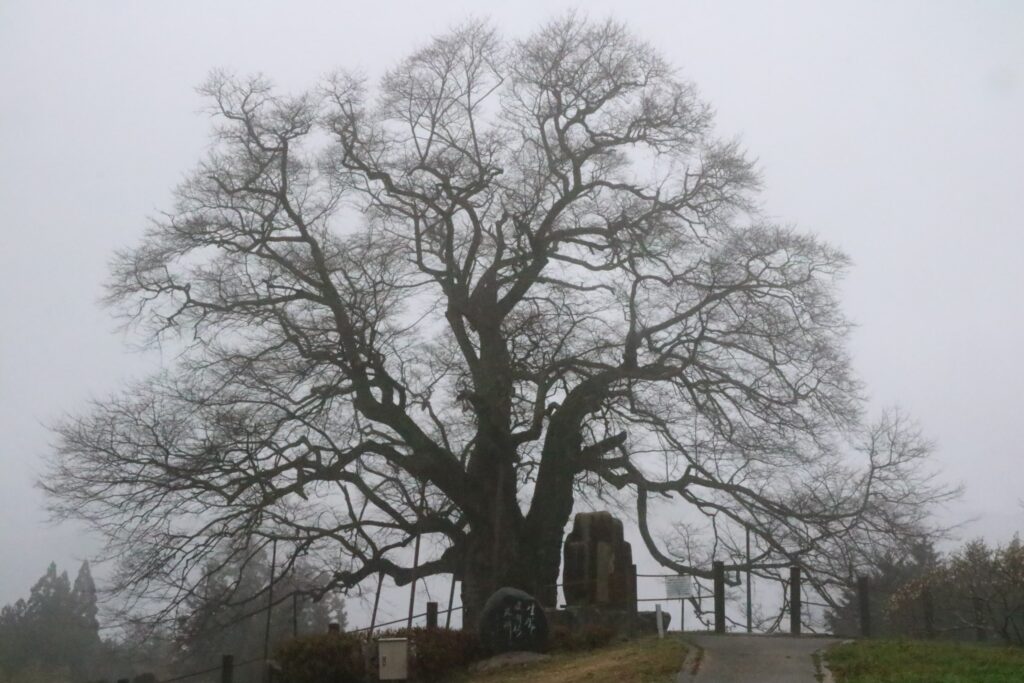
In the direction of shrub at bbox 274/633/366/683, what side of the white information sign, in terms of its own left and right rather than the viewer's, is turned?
right

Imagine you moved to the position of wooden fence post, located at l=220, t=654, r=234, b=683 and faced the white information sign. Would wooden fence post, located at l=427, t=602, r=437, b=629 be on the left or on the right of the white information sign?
left

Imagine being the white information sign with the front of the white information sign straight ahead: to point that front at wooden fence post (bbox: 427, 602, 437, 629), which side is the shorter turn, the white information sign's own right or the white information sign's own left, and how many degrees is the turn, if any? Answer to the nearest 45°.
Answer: approximately 135° to the white information sign's own right

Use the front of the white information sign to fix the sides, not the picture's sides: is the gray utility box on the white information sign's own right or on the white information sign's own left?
on the white information sign's own right

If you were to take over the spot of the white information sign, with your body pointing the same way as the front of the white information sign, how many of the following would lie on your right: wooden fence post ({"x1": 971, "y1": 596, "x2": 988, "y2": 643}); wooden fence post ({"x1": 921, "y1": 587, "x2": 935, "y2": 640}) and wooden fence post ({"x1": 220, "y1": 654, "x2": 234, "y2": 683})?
1

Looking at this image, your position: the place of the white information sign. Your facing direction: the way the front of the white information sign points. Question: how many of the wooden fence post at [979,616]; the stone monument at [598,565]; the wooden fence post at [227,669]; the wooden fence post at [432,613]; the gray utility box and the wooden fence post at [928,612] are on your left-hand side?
2

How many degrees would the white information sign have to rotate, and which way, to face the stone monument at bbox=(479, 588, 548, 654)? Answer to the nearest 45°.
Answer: approximately 90° to its right

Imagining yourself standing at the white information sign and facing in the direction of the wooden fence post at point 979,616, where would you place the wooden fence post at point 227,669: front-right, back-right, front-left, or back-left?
back-right

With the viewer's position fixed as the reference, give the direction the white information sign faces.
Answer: facing the viewer

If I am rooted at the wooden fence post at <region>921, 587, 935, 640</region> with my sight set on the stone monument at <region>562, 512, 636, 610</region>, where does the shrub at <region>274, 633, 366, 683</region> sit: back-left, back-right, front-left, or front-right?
front-left

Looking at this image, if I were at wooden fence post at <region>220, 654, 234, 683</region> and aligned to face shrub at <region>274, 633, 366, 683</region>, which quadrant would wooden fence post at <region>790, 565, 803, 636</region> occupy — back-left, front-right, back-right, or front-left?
front-left

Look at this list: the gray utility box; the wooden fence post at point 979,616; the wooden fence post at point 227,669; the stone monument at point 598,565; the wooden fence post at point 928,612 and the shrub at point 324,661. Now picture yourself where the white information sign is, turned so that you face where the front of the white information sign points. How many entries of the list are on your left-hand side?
2

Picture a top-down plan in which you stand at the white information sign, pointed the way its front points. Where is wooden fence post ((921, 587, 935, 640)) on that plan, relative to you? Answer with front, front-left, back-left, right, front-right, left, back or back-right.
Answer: left

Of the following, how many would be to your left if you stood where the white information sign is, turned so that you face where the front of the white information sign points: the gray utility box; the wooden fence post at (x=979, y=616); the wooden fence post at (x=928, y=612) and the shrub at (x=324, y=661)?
2

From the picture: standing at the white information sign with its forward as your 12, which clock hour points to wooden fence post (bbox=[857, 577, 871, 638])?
The wooden fence post is roughly at 8 o'clock from the white information sign.
